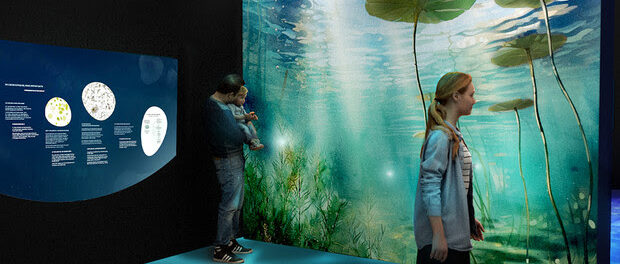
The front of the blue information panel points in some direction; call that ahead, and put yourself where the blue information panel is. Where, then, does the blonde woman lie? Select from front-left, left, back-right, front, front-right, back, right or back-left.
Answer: front

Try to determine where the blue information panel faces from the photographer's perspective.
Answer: facing the viewer and to the right of the viewer

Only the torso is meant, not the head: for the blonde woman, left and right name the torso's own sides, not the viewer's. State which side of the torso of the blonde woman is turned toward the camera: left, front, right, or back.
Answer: right

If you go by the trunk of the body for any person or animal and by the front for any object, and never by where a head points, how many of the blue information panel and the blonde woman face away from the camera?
0
